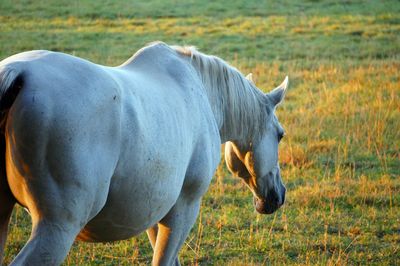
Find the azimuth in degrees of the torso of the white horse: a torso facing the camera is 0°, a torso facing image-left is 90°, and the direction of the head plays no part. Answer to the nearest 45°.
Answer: approximately 225°
